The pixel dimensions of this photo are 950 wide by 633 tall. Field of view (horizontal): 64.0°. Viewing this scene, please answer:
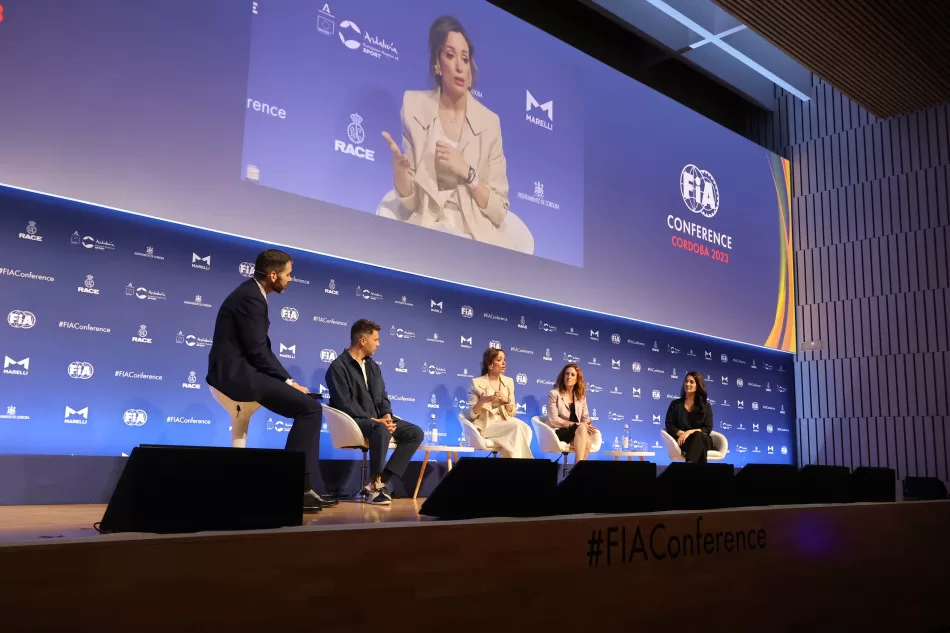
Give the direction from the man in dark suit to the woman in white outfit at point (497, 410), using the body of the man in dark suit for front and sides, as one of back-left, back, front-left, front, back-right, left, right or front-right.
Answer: front-left

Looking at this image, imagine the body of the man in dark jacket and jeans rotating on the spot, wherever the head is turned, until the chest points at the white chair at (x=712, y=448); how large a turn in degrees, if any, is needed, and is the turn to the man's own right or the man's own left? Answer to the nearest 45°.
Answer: approximately 90° to the man's own left

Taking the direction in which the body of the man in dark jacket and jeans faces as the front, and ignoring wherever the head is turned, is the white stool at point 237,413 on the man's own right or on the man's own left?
on the man's own right

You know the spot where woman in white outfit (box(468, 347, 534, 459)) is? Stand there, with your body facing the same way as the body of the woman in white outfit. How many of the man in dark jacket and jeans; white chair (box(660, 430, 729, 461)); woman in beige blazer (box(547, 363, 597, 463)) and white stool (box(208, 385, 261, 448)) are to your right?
2

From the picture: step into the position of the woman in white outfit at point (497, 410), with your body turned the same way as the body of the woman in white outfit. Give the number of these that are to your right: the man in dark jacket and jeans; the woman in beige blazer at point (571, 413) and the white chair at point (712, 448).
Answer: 1

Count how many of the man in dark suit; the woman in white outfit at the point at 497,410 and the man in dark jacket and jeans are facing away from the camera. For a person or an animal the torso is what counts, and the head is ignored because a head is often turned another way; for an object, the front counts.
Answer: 0

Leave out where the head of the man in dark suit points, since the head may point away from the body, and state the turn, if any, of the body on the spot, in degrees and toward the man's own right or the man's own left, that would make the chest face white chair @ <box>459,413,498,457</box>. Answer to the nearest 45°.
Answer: approximately 45° to the man's own left

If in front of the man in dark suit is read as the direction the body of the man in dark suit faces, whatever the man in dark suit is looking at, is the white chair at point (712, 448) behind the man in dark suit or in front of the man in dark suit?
in front

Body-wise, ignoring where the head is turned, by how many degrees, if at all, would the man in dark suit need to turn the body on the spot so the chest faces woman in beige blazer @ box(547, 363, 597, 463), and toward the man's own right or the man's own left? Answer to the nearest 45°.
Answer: approximately 45° to the man's own left

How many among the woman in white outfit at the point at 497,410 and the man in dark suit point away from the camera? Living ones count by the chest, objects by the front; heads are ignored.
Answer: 0

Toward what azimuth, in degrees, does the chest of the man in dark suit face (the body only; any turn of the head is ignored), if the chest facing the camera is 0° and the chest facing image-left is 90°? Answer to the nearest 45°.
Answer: approximately 270°
